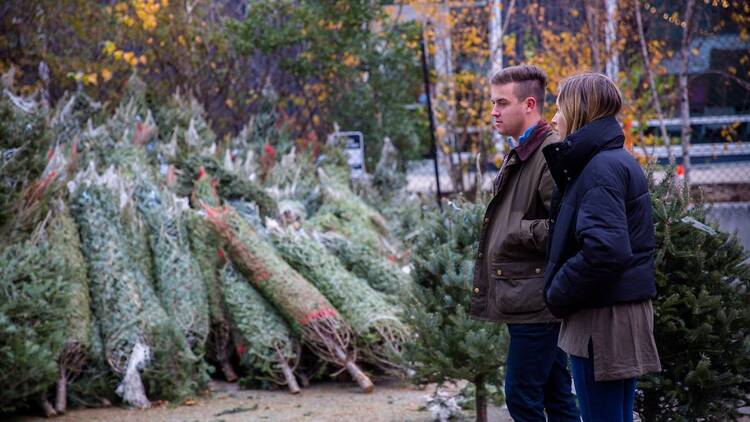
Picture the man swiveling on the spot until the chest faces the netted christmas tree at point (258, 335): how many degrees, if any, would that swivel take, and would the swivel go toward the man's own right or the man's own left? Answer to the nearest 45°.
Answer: approximately 45° to the man's own right

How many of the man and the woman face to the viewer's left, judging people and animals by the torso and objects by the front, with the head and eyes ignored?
2

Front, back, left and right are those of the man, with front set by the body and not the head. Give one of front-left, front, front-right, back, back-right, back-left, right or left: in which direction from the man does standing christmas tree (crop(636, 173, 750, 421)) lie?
back-right

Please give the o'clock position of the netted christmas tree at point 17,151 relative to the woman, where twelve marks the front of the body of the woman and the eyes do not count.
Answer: The netted christmas tree is roughly at 1 o'clock from the woman.

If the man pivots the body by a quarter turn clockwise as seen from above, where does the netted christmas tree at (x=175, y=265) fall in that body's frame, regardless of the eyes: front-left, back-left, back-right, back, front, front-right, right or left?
front-left

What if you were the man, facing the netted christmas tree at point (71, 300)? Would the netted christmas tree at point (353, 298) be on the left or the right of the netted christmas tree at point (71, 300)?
right

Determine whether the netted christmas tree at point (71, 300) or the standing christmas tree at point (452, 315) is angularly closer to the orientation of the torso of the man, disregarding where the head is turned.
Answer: the netted christmas tree

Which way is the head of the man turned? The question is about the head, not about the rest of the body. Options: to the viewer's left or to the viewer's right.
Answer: to the viewer's left

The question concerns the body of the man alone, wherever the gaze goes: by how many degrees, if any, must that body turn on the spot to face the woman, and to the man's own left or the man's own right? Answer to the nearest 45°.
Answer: approximately 135° to the man's own left

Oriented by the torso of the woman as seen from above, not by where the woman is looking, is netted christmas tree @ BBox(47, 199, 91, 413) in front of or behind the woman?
in front

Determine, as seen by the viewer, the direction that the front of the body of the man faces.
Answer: to the viewer's left

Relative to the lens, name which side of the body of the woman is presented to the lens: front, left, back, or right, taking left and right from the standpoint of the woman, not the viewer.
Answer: left

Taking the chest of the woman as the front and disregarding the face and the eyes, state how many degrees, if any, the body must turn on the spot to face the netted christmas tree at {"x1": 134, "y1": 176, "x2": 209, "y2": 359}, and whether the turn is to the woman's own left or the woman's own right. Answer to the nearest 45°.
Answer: approximately 45° to the woman's own right
